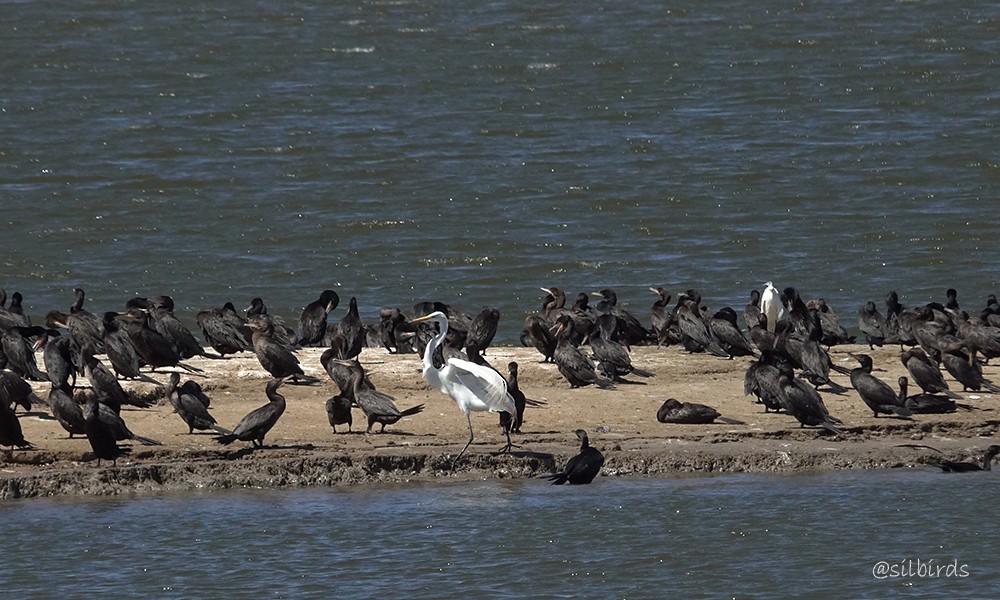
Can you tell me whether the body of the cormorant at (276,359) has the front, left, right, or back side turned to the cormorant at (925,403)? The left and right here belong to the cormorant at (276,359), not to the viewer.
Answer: back

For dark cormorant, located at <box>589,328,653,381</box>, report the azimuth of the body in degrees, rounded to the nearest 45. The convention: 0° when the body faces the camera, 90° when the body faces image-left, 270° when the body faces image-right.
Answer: approximately 90°

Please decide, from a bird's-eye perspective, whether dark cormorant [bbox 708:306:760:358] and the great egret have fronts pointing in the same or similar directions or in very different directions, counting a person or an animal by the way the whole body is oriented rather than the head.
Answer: same or similar directions

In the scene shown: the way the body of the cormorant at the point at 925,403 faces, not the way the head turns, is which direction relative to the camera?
to the viewer's left

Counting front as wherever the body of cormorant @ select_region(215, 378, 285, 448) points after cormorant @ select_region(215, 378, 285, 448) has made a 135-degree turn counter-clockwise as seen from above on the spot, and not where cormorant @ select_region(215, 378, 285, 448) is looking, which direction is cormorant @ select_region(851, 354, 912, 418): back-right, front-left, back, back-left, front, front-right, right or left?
back-right

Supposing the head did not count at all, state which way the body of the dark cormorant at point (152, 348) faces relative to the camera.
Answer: to the viewer's left

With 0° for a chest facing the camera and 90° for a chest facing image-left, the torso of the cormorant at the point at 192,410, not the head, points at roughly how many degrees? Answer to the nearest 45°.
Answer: approximately 90°

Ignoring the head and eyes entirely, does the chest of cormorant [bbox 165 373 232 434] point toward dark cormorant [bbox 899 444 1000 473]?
no

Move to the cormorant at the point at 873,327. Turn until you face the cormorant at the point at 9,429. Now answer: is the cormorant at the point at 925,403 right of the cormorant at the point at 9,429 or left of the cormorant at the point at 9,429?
left

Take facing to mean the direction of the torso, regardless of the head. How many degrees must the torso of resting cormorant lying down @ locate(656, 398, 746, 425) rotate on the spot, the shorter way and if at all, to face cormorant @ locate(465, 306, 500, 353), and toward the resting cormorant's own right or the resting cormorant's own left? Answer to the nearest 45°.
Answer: approximately 45° to the resting cormorant's own right

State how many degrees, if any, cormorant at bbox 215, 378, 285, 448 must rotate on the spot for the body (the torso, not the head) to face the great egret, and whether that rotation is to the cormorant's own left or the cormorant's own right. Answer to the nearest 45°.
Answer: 0° — it already faces it

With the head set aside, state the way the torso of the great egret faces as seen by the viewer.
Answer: to the viewer's left
